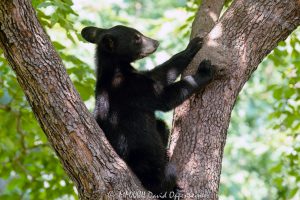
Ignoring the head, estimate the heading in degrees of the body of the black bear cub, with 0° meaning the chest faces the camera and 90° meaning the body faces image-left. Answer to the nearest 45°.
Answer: approximately 270°
